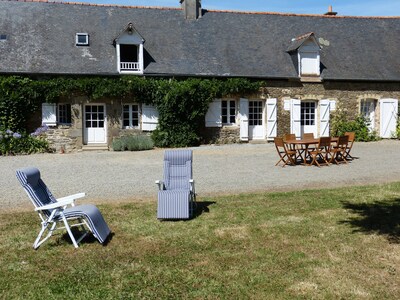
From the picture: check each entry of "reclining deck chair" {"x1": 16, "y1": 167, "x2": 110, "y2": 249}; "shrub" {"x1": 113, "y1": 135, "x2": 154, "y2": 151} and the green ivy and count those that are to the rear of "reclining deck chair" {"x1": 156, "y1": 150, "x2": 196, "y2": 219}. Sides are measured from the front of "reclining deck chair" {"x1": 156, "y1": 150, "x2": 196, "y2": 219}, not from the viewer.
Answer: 2

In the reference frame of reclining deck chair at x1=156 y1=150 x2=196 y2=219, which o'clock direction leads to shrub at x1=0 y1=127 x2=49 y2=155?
The shrub is roughly at 5 o'clock from the reclining deck chair.

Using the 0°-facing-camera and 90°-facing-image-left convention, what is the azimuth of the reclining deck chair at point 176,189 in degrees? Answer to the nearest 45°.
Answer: approximately 0°

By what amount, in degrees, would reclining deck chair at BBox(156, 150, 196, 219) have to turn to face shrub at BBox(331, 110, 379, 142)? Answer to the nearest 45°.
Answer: approximately 135° to its left

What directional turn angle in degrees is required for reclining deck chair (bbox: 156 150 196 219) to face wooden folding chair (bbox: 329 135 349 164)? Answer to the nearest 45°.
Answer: approximately 135° to its left

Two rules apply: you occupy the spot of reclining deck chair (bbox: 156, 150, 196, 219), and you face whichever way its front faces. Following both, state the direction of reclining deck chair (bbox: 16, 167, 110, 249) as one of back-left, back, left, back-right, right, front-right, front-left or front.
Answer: front-right

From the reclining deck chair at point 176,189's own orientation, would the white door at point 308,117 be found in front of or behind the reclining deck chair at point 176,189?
behind

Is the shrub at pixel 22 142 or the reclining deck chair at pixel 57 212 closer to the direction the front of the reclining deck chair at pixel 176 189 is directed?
the reclining deck chair

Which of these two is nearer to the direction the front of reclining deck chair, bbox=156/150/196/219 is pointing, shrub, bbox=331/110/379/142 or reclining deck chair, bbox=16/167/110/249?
the reclining deck chair

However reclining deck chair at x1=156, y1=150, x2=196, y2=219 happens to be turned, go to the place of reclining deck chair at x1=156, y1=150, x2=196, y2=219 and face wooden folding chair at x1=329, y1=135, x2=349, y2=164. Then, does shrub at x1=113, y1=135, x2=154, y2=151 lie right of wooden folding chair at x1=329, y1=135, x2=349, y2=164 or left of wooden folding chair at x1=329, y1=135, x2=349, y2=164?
left

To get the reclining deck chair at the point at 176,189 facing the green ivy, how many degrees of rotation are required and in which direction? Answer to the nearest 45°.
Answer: approximately 180°

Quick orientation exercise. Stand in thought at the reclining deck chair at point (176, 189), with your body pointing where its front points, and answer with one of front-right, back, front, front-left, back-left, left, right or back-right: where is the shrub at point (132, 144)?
back

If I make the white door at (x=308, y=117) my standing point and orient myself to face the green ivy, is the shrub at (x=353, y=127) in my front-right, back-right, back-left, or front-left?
back-left
